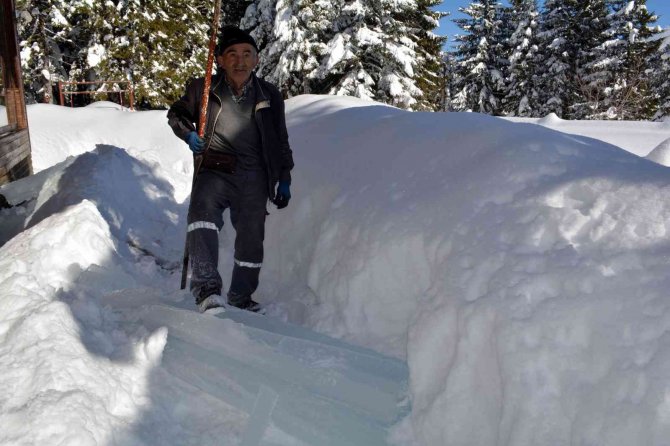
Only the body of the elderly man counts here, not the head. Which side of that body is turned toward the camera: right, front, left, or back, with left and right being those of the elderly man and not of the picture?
front

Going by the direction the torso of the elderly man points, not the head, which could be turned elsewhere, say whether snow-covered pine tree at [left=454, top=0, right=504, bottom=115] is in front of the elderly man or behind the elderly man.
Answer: behind

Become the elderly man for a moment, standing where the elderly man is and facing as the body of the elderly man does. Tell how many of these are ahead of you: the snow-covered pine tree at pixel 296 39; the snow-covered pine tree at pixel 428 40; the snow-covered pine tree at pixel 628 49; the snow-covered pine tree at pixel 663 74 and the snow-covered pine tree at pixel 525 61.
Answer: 0

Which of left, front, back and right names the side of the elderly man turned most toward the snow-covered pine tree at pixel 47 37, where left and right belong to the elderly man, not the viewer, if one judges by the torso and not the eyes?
back

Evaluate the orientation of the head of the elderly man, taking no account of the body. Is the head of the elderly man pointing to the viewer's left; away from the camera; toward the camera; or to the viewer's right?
toward the camera

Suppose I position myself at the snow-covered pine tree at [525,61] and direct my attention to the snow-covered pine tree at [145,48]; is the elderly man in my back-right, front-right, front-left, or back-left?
front-left

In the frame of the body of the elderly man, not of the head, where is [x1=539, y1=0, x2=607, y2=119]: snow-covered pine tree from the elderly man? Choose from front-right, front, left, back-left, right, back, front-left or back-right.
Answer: back-left

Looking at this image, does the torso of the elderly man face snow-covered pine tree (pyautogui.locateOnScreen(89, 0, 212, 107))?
no

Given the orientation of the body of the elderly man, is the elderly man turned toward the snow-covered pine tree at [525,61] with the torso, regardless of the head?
no

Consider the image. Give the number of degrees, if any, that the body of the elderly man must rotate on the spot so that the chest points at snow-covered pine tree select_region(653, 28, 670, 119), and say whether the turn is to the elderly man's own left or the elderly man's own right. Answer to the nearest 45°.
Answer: approximately 135° to the elderly man's own left

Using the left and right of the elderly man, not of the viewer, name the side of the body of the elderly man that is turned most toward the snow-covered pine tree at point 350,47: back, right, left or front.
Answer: back

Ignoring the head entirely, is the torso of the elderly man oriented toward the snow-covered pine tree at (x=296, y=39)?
no

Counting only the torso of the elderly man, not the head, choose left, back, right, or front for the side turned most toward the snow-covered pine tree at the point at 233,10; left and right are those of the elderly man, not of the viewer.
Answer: back

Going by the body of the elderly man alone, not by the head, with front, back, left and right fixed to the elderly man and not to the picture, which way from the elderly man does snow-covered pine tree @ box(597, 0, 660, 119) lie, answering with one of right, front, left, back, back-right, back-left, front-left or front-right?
back-left

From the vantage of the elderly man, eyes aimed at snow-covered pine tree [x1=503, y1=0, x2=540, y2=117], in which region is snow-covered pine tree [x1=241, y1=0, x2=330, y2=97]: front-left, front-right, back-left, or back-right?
front-left

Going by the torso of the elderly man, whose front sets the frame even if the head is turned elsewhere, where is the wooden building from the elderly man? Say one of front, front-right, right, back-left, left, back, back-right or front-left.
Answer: back-right
